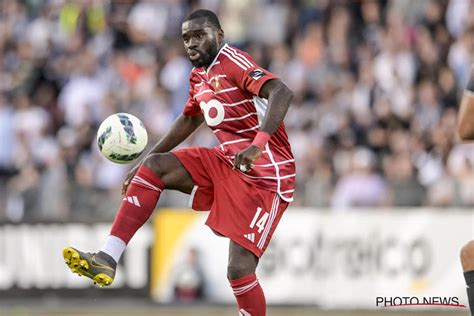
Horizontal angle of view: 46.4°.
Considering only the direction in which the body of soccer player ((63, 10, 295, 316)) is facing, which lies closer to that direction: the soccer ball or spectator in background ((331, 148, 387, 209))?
the soccer ball

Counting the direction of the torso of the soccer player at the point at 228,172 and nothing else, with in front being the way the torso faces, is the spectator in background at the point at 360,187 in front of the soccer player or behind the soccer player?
behind

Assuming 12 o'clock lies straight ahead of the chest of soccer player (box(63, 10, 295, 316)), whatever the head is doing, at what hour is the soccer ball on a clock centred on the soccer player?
The soccer ball is roughly at 2 o'clock from the soccer player.

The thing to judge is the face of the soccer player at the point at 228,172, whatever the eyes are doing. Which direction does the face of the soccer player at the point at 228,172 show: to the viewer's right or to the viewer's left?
to the viewer's left

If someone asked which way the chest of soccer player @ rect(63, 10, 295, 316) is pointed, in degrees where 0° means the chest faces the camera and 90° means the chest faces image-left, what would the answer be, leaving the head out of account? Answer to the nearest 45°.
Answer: approximately 45°
